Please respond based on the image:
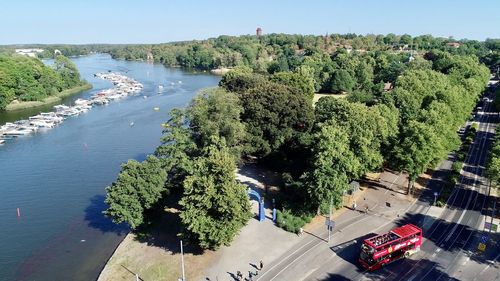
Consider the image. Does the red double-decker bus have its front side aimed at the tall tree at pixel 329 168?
no

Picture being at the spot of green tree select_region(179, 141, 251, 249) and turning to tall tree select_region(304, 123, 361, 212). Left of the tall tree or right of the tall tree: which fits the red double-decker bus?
right

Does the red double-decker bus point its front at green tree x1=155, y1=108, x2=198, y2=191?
no

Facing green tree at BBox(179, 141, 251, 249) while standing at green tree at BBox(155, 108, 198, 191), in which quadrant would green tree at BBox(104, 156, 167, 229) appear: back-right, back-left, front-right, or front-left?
front-right

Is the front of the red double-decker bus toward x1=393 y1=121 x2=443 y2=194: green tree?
no
